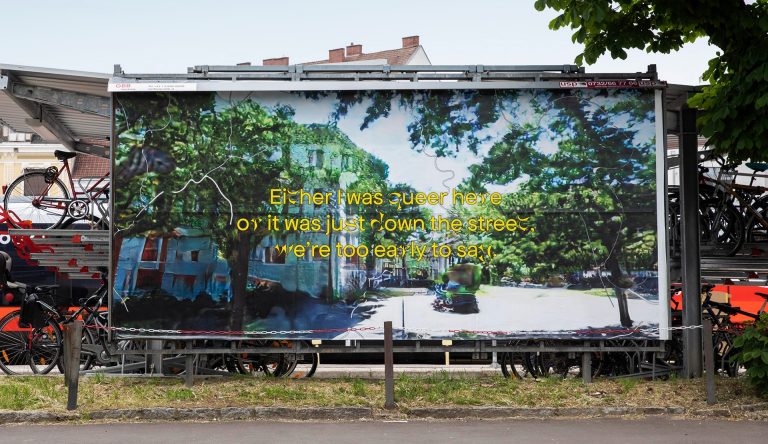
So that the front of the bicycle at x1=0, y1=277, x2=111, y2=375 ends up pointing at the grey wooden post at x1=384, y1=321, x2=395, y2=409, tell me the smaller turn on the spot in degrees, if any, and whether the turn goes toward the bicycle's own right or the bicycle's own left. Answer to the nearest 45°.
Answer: approximately 45° to the bicycle's own right

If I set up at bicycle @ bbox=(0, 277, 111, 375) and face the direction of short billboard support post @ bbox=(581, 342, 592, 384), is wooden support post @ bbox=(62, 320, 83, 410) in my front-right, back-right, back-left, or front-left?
front-right

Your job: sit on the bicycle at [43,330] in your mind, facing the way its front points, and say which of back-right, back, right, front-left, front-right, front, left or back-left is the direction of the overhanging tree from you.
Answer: front-right

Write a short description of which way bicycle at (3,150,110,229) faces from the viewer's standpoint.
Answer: facing to the right of the viewer

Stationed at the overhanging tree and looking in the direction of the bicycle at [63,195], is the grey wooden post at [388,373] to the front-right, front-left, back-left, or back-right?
front-left

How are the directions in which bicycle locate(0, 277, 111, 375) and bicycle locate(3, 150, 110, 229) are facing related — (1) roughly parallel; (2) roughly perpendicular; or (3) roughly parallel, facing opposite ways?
roughly parallel

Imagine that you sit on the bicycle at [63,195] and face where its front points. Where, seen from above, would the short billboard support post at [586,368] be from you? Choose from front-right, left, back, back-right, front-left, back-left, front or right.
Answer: front-right

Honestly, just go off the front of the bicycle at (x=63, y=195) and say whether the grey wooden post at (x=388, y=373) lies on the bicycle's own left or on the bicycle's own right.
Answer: on the bicycle's own right

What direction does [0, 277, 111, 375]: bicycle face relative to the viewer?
to the viewer's right

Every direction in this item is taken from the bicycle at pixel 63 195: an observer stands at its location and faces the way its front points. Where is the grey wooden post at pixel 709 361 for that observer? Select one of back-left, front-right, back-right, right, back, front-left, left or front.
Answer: front-right
